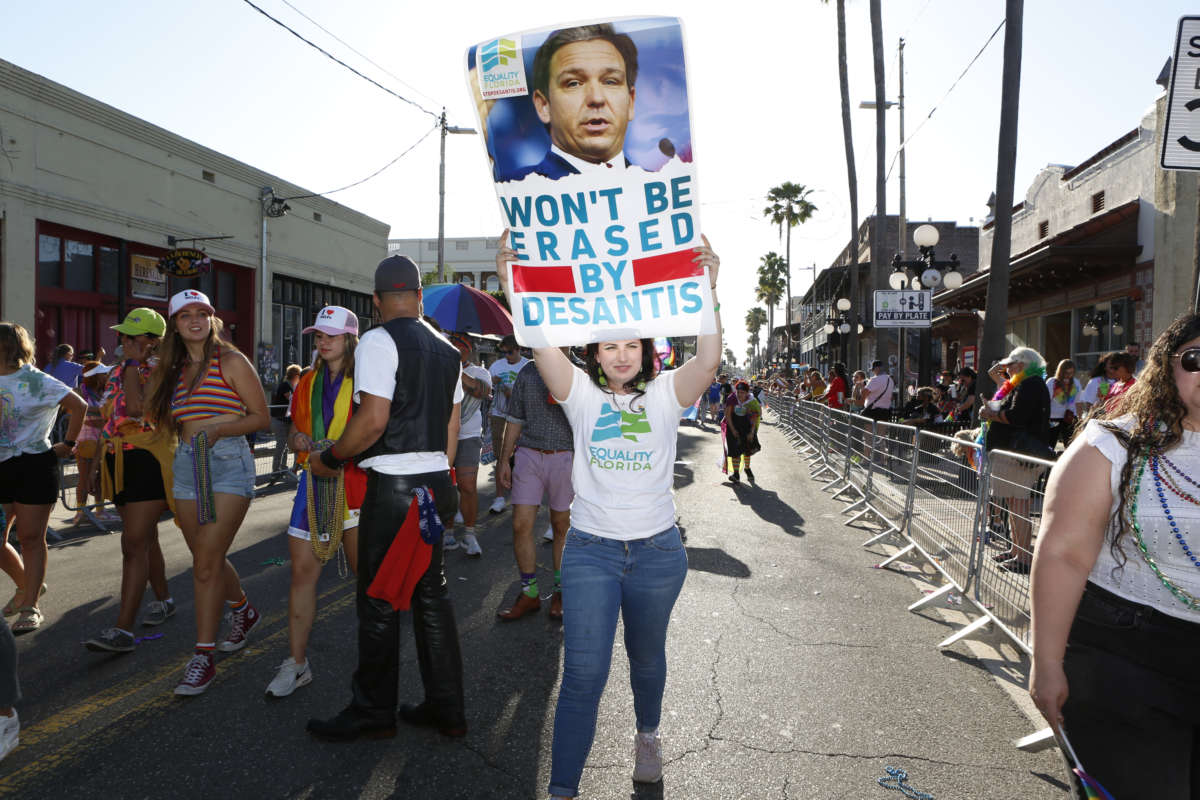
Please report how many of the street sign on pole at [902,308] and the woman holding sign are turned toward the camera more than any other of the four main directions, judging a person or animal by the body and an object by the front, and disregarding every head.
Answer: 2

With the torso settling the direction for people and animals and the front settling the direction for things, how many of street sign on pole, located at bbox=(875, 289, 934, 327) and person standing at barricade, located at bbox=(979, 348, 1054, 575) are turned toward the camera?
1

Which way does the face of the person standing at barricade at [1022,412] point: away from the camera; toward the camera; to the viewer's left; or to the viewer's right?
to the viewer's left

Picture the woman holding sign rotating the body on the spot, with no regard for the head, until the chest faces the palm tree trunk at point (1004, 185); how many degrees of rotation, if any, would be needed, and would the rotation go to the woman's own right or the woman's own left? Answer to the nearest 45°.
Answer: approximately 135° to the woman's own left

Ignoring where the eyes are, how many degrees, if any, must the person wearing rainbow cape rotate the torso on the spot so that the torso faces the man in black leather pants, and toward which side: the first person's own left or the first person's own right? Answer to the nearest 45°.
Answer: approximately 90° to the first person's own left

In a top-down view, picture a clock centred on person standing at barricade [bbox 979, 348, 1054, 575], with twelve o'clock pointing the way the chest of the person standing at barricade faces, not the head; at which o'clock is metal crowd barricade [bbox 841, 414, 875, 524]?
The metal crowd barricade is roughly at 2 o'clock from the person standing at barricade.

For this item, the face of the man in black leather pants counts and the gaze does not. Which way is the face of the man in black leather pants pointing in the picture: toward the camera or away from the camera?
away from the camera

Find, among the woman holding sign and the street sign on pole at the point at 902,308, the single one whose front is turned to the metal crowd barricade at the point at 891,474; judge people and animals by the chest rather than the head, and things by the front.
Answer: the street sign on pole

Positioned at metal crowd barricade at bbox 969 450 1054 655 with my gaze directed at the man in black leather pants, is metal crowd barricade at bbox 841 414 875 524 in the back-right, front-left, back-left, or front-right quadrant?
back-right

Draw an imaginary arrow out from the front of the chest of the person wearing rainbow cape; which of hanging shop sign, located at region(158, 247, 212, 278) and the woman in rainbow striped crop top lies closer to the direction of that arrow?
the woman in rainbow striped crop top
